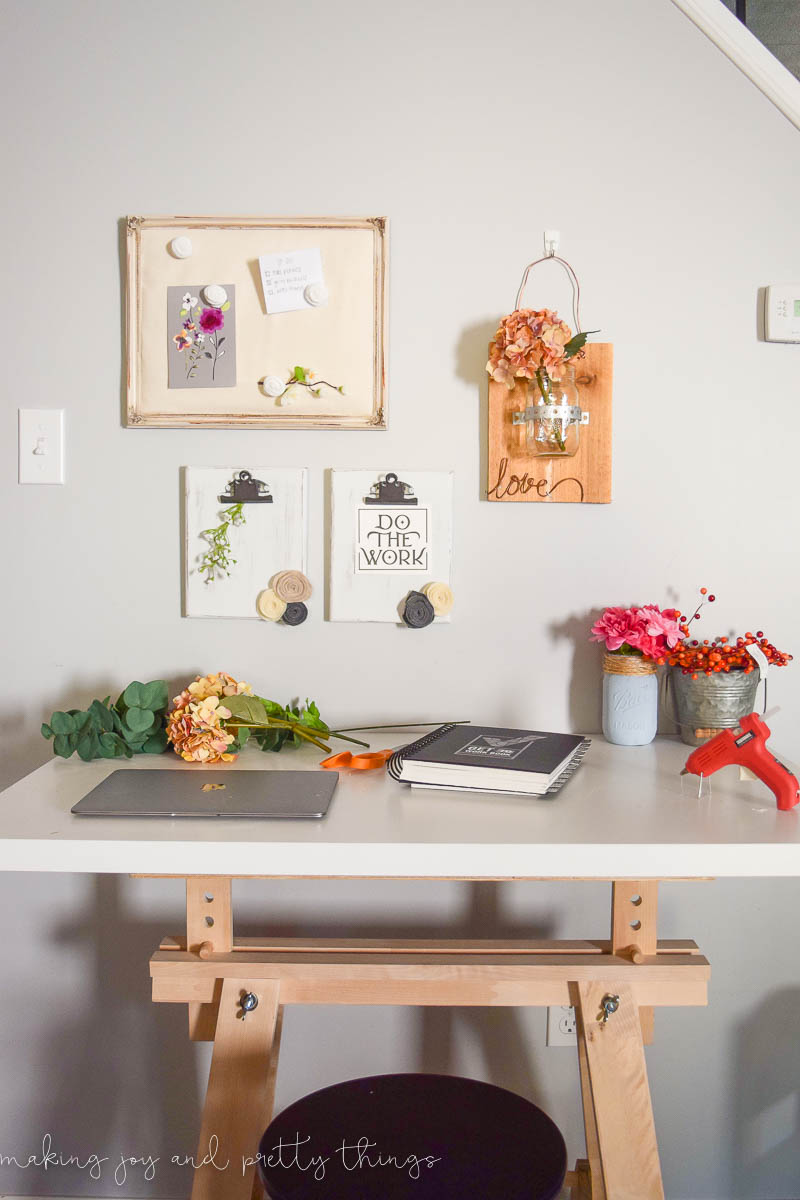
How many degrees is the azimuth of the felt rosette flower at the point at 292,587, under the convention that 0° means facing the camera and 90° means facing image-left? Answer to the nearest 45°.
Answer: approximately 0°

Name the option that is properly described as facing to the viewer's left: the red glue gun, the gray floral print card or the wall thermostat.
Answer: the red glue gun

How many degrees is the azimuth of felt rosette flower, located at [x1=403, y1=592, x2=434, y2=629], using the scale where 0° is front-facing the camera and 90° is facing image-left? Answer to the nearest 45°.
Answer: approximately 0°
